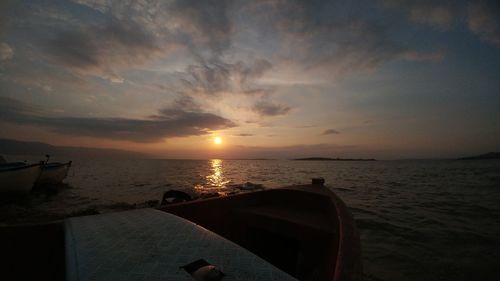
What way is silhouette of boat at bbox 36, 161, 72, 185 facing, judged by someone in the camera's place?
facing to the right of the viewer

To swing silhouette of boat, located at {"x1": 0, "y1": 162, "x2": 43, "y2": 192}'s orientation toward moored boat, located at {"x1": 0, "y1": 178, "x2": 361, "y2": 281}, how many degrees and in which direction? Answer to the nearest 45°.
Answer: approximately 90° to its right

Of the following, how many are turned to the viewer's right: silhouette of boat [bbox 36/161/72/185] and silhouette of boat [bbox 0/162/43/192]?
2

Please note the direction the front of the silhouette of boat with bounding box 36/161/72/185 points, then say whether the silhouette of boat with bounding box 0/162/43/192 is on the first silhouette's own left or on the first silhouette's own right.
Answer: on the first silhouette's own right

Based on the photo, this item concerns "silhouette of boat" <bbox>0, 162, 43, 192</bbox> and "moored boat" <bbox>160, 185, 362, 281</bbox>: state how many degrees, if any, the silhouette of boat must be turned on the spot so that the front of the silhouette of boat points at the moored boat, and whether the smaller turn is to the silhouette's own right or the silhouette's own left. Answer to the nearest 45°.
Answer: approximately 90° to the silhouette's own right

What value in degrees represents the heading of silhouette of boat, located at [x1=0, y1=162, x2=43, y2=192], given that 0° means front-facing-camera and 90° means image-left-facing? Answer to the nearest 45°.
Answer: approximately 270°

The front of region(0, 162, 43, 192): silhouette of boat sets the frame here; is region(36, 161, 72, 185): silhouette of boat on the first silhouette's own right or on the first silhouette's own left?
on the first silhouette's own left

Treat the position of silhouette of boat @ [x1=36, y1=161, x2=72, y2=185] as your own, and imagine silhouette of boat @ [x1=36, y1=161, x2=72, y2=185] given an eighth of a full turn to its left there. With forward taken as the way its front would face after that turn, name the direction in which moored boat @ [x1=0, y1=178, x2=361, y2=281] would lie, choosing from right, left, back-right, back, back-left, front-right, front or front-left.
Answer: back-right
